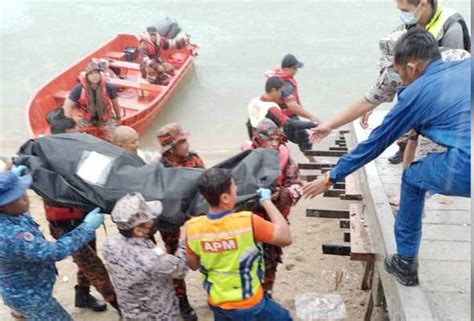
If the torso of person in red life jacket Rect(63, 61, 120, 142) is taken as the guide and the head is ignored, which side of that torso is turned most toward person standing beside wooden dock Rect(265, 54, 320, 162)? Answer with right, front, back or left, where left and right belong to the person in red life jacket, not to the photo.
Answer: left

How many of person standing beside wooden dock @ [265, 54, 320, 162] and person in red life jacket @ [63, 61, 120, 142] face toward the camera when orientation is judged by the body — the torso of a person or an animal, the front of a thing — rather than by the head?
1

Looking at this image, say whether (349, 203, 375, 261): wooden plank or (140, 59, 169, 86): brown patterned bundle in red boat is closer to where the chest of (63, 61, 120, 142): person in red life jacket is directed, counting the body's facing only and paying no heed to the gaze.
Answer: the wooden plank

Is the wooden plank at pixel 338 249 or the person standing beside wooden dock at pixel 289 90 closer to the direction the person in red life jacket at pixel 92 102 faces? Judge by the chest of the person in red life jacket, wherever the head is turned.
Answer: the wooden plank

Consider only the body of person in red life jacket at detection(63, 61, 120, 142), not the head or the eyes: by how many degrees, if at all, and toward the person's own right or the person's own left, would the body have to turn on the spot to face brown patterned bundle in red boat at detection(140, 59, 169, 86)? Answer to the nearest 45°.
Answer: approximately 180°
